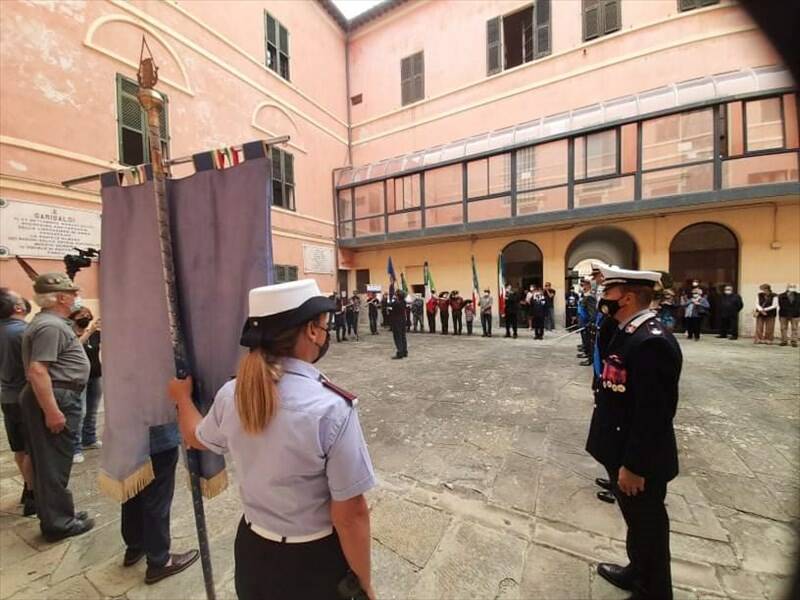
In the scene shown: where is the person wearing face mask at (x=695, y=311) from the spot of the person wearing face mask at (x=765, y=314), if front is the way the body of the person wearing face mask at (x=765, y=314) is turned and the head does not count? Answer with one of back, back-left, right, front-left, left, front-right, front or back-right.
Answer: front-right

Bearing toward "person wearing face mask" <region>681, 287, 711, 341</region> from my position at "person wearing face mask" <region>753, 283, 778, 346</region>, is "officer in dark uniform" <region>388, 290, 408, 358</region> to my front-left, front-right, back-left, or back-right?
front-left

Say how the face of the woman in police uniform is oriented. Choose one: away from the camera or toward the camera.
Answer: away from the camera

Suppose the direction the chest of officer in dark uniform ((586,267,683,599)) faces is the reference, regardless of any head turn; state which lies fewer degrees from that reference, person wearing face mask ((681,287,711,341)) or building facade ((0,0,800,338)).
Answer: the building facade

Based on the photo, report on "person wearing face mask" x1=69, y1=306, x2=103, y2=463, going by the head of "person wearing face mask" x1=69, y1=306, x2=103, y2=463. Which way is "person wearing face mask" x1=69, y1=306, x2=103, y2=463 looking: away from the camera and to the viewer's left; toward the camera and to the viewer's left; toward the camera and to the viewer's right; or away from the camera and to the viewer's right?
toward the camera and to the viewer's right

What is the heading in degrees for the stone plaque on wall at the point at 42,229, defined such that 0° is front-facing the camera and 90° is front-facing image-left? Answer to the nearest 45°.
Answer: approximately 315°

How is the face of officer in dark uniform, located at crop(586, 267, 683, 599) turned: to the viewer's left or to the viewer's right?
to the viewer's left

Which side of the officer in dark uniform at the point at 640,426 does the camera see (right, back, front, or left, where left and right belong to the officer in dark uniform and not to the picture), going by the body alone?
left

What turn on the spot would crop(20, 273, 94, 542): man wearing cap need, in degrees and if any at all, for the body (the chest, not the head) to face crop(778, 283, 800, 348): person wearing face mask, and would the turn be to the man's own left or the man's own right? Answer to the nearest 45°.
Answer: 0° — they already face them

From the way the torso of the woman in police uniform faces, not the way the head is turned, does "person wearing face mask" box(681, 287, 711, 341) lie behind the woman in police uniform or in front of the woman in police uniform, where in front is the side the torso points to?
in front

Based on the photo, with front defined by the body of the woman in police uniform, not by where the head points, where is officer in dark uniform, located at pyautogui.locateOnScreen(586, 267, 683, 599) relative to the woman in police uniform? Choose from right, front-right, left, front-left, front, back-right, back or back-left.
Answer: front-right

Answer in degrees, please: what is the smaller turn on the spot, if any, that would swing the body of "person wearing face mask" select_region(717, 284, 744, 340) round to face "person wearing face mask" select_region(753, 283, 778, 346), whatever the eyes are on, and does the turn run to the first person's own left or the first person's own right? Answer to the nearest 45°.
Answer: approximately 90° to the first person's own left

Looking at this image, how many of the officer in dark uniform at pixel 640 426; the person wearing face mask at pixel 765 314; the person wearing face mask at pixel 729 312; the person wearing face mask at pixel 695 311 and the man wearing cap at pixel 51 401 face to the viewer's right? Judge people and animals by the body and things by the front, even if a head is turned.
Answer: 1

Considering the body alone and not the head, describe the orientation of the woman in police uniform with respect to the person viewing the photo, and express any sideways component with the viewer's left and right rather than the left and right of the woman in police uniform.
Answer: facing away from the viewer and to the right of the viewer
